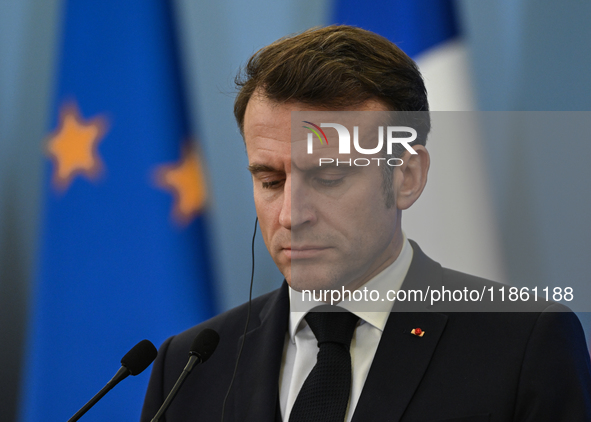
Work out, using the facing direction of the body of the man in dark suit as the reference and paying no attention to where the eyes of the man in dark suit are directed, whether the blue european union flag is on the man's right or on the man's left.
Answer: on the man's right

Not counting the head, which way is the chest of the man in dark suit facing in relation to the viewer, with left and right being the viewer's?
facing the viewer and to the left of the viewer
